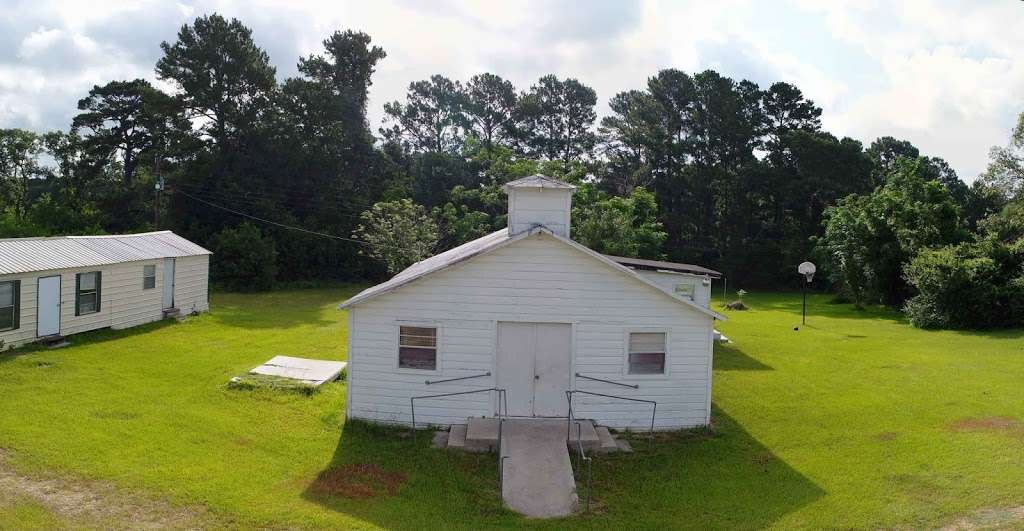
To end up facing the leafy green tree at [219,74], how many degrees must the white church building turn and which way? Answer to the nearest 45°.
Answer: approximately 135° to its right

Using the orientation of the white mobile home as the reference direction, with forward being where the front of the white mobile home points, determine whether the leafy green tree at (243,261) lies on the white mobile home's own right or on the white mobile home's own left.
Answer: on the white mobile home's own left

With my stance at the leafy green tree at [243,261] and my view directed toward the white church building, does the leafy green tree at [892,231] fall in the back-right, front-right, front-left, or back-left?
front-left

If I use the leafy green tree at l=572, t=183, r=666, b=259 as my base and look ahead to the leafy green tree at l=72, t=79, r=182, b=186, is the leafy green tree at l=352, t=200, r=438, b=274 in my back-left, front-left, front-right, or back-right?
front-left

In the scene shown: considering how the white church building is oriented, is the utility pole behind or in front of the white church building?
behind

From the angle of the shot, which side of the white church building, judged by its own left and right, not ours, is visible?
front

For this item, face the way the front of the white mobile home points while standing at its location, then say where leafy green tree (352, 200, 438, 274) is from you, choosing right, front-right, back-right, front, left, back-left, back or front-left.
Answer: left

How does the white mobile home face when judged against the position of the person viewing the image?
facing the viewer and to the right of the viewer

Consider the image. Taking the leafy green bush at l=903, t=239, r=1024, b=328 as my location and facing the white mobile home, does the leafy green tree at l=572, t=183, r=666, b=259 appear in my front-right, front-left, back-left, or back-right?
front-right

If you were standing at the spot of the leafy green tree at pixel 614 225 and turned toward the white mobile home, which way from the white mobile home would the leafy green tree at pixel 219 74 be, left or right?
right

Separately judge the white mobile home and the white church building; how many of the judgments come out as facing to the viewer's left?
0

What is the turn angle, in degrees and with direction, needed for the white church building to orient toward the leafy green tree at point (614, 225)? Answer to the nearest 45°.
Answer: approximately 180°

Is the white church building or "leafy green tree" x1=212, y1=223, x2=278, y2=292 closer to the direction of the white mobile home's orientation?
the white church building

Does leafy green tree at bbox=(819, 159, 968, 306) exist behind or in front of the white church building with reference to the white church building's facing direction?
behind
